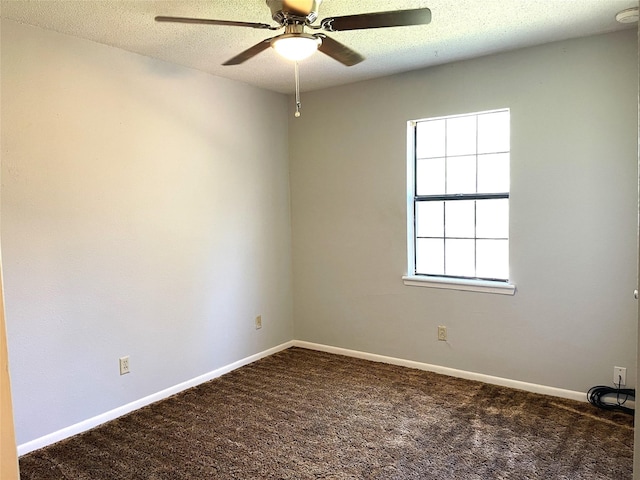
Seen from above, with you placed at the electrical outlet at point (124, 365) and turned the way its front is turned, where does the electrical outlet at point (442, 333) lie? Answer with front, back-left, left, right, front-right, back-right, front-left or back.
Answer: front-left

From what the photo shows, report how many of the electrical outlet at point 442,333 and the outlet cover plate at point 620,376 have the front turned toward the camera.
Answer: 2

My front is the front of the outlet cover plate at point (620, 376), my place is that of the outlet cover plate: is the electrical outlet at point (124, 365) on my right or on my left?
on my right

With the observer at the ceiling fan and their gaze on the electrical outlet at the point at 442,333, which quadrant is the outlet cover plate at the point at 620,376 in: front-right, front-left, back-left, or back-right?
front-right

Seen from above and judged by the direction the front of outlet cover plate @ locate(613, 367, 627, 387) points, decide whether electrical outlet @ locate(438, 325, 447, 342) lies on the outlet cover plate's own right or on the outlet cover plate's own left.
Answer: on the outlet cover plate's own right

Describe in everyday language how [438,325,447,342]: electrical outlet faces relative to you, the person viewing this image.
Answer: facing the viewer

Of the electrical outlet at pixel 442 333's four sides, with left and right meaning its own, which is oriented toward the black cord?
left

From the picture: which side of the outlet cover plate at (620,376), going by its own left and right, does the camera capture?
front

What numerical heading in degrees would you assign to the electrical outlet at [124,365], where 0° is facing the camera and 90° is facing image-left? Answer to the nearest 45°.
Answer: approximately 315°

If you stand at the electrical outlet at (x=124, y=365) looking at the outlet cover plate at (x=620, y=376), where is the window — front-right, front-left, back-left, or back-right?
front-left

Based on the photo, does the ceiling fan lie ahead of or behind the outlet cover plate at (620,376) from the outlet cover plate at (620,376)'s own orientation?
ahead

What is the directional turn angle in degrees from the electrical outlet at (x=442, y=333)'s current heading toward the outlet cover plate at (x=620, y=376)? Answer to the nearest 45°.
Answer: approximately 90° to its left

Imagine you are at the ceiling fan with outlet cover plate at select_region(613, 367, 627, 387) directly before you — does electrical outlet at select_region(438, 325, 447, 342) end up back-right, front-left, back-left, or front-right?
front-left
